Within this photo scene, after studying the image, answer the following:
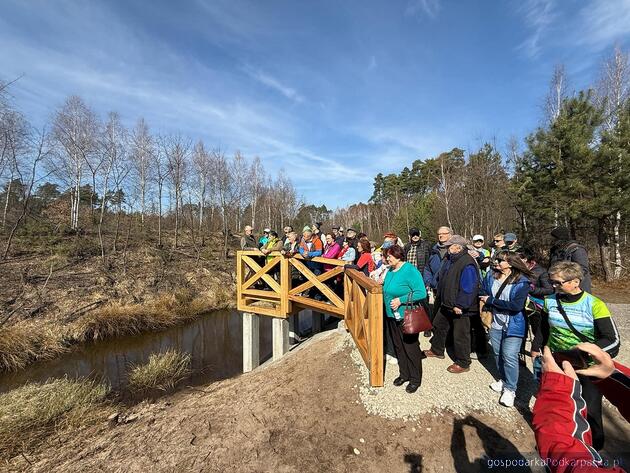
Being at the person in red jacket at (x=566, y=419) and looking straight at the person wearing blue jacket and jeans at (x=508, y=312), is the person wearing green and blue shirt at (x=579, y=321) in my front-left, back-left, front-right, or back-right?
front-right

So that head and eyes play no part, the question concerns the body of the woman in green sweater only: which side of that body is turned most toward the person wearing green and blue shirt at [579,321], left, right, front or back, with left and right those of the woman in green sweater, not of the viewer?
left

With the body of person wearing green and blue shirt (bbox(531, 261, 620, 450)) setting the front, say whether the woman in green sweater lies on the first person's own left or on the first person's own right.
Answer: on the first person's own right

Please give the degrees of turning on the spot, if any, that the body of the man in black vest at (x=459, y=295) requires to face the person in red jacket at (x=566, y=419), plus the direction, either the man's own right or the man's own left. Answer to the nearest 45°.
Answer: approximately 45° to the man's own left

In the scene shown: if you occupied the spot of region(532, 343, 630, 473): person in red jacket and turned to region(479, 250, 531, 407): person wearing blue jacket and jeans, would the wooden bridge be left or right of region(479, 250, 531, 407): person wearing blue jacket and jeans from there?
left

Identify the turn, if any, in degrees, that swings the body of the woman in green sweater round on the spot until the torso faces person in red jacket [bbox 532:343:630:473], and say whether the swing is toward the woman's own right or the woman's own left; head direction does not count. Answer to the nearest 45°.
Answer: approximately 45° to the woman's own left

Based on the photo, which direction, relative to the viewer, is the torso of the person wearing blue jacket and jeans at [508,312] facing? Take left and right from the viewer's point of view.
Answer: facing the viewer and to the left of the viewer

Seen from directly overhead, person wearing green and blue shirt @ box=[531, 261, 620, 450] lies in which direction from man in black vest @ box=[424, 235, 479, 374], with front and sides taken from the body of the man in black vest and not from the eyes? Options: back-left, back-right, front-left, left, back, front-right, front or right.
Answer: left

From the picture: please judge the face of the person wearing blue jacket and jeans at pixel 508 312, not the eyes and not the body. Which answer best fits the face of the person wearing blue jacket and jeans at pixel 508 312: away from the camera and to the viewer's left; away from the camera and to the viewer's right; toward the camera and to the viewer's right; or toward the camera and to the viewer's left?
toward the camera and to the viewer's left

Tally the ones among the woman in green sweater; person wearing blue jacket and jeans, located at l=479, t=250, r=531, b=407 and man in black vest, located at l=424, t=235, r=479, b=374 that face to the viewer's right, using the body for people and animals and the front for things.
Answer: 0

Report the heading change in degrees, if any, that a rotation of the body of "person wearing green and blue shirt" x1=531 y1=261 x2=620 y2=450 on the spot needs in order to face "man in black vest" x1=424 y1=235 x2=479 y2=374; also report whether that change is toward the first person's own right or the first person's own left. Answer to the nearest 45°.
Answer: approximately 90° to the first person's own right

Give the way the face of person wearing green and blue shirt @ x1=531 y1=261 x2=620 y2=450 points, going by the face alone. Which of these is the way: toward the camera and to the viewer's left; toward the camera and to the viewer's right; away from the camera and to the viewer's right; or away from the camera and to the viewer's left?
toward the camera and to the viewer's left
